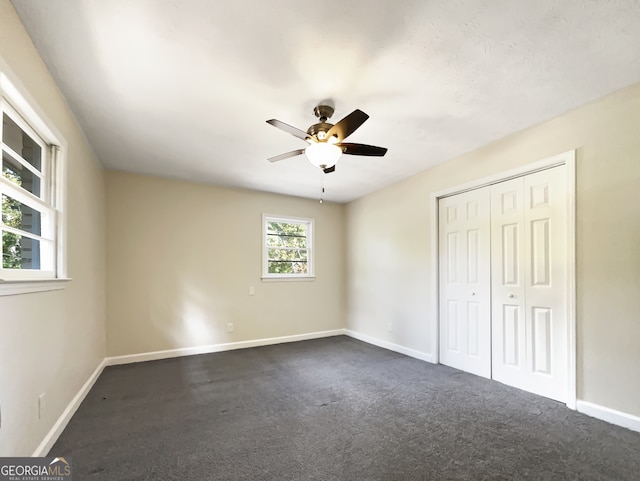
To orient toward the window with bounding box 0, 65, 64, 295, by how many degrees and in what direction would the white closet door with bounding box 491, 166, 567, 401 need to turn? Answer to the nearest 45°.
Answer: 0° — it already faces it

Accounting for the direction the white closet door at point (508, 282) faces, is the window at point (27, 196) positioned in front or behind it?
in front

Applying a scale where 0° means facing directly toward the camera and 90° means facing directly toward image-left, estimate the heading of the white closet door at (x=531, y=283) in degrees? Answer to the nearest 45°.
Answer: approximately 45°

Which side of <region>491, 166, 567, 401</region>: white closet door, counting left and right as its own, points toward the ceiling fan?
front

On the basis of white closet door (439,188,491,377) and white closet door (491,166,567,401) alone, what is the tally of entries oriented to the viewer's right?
0

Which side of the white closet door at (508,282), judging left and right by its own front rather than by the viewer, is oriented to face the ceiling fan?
front

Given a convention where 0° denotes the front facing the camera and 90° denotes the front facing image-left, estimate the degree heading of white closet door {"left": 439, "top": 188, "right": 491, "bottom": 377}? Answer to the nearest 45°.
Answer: approximately 45°

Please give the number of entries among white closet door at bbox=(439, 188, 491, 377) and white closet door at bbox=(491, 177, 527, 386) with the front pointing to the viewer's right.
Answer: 0

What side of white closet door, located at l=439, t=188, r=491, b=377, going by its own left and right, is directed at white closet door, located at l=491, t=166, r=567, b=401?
left
